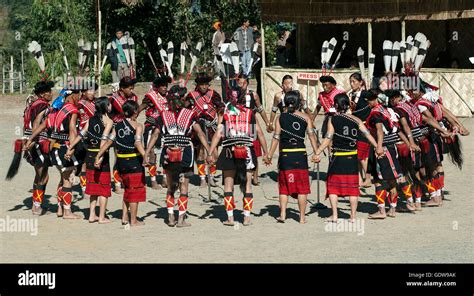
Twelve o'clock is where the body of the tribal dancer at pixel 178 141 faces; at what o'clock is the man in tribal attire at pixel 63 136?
The man in tribal attire is roughly at 10 o'clock from the tribal dancer.

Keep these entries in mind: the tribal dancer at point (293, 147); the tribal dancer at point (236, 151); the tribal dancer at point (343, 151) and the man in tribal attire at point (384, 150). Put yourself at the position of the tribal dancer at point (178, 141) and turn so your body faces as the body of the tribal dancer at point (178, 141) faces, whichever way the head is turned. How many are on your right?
4

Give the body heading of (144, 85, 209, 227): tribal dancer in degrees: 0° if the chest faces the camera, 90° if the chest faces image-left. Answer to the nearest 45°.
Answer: approximately 180°

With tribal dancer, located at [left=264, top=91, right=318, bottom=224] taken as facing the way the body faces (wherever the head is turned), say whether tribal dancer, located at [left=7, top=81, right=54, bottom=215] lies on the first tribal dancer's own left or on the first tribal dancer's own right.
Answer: on the first tribal dancer's own left

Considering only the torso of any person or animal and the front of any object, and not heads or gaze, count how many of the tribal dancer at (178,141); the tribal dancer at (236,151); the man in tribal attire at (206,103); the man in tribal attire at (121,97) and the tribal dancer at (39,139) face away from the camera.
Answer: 2

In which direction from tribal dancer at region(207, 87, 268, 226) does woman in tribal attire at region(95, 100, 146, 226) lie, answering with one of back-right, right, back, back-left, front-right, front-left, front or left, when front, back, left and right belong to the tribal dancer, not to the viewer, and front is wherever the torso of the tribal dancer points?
left

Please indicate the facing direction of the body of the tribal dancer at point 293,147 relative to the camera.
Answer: away from the camera

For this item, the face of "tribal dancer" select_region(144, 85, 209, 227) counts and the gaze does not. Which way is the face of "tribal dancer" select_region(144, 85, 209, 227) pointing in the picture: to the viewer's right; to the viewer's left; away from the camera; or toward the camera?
away from the camera

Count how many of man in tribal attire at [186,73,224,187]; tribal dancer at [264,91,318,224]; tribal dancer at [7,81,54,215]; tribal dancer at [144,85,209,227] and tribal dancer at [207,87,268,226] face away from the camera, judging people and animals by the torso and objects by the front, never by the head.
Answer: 3

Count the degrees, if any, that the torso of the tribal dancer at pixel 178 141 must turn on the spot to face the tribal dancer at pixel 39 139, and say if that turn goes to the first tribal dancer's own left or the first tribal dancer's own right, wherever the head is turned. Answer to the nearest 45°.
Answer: approximately 45° to the first tribal dancer's own left

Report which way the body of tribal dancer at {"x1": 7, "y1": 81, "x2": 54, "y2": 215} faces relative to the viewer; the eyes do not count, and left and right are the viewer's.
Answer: facing to the right of the viewer

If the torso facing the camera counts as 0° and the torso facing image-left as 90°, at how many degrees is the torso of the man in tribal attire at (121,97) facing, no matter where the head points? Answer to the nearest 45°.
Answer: approximately 315°

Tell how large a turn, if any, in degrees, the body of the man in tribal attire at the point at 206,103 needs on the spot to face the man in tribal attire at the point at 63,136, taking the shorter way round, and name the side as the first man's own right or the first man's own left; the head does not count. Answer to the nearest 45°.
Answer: approximately 45° to the first man's own right

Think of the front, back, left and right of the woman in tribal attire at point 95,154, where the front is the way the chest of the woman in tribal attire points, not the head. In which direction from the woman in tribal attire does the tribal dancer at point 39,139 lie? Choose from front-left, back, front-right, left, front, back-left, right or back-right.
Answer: left

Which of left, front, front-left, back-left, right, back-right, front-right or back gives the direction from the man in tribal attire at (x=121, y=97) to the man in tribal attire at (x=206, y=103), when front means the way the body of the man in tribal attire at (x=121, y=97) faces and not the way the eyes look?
left

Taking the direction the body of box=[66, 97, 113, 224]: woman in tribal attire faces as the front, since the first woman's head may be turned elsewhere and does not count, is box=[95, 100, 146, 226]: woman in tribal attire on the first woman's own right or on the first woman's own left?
on the first woman's own right
